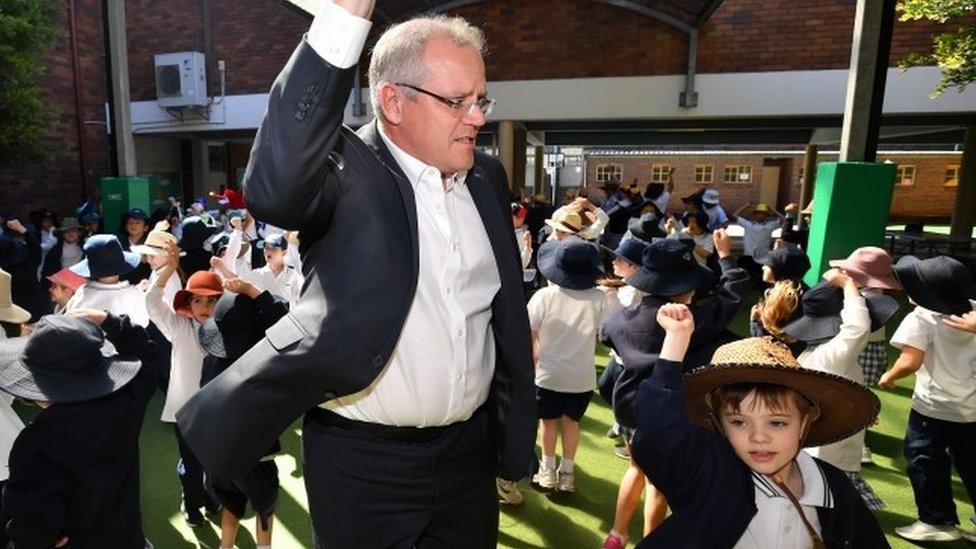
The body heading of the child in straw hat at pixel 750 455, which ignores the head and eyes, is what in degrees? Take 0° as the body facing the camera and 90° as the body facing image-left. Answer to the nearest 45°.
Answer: approximately 0°

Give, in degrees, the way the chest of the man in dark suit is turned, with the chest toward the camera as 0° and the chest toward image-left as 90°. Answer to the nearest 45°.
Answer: approximately 315°

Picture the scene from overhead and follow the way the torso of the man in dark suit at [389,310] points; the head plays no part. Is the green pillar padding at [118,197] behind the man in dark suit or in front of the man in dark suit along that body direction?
behind

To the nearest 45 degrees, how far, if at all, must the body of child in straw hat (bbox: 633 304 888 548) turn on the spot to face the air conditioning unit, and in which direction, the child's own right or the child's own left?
approximately 135° to the child's own right

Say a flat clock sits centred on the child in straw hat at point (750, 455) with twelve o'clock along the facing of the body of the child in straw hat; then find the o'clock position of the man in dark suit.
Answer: The man in dark suit is roughly at 2 o'clock from the child in straw hat.

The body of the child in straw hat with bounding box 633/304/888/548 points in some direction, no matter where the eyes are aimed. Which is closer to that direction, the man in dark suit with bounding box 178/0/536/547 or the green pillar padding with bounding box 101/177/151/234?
the man in dark suit

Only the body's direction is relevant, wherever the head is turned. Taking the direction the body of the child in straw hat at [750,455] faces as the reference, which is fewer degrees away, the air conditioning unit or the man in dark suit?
the man in dark suit

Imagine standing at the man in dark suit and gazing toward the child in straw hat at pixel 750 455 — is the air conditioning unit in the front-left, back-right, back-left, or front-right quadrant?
back-left
